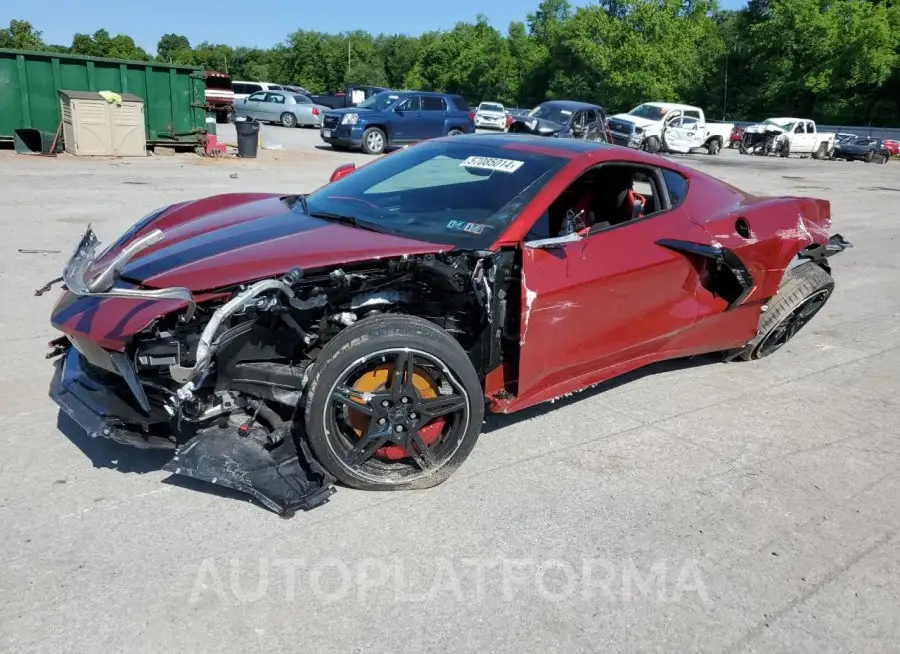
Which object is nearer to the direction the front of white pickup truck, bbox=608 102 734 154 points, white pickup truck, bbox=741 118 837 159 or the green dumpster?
the green dumpster

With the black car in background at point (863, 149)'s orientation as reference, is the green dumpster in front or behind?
in front

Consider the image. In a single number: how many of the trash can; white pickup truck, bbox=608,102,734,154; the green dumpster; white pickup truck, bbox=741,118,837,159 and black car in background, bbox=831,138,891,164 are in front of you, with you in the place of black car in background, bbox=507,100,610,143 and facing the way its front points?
2

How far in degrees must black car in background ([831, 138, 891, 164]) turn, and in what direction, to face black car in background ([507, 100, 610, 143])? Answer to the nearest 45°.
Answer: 0° — it already faces it

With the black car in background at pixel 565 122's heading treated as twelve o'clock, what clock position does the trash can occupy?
The trash can is roughly at 12 o'clock from the black car in background.

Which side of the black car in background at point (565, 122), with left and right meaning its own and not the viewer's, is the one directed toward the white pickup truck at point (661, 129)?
back

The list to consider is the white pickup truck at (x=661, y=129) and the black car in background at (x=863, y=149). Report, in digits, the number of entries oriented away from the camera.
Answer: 0

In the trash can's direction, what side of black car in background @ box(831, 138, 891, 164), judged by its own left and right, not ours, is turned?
front

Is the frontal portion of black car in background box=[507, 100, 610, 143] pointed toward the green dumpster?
yes

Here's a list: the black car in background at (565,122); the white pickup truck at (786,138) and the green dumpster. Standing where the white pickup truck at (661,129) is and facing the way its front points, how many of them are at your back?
1

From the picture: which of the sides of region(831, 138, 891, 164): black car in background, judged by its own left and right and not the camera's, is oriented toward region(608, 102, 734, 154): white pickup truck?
front

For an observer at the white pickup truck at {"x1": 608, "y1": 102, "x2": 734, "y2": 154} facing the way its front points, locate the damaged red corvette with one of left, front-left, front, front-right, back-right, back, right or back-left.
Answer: front-left
